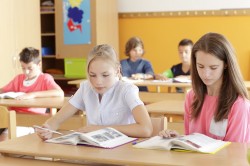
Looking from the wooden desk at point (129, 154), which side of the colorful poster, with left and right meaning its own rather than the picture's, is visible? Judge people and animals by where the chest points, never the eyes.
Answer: front

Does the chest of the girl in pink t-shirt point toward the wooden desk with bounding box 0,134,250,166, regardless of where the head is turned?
yes

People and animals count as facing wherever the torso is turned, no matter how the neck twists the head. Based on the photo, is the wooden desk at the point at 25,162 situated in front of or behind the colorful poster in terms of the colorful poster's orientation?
in front

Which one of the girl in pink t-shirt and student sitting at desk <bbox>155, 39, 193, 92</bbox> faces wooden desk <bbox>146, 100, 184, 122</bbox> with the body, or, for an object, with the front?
the student sitting at desk

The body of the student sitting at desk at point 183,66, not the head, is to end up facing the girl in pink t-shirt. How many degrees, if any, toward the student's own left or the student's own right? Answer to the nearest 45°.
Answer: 0° — they already face them

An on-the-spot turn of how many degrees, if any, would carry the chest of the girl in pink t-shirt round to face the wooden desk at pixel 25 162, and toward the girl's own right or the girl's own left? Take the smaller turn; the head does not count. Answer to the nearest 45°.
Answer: approximately 45° to the girl's own right

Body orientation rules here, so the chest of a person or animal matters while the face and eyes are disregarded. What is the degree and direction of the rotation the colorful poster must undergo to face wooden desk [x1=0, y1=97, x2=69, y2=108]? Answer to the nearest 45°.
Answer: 0° — it already faces it

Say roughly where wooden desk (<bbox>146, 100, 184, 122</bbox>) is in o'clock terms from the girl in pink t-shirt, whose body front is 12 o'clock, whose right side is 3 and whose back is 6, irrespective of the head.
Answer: The wooden desk is roughly at 4 o'clock from the girl in pink t-shirt.

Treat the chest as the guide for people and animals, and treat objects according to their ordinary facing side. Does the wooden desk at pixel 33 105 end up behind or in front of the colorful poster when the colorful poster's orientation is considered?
in front

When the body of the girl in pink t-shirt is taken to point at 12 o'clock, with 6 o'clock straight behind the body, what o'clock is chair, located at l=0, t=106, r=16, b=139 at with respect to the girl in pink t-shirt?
The chair is roughly at 2 o'clock from the girl in pink t-shirt.

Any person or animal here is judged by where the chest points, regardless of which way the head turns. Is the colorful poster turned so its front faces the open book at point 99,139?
yes

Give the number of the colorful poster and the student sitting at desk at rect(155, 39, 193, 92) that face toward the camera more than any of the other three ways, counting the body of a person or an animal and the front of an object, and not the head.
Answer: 2

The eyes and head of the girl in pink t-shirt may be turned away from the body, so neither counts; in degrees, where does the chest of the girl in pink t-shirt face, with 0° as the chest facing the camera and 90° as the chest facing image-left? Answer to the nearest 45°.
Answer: approximately 45°

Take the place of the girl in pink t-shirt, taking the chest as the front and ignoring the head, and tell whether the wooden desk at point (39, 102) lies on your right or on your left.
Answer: on your right

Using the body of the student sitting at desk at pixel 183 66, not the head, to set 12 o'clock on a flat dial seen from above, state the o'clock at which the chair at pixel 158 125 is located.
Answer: The chair is roughly at 12 o'clock from the student sitting at desk.
